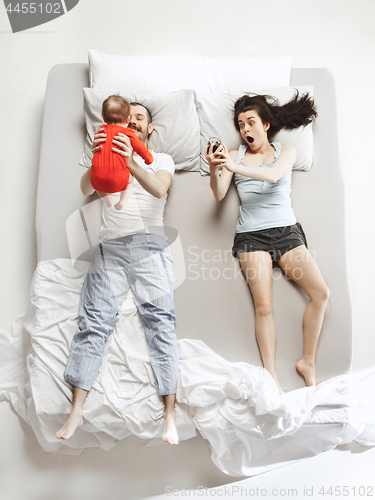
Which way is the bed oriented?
toward the camera
